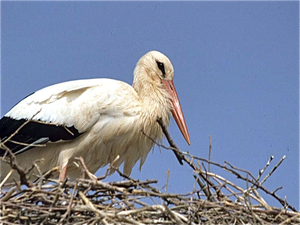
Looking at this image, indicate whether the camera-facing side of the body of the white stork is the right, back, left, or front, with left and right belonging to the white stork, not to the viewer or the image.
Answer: right
